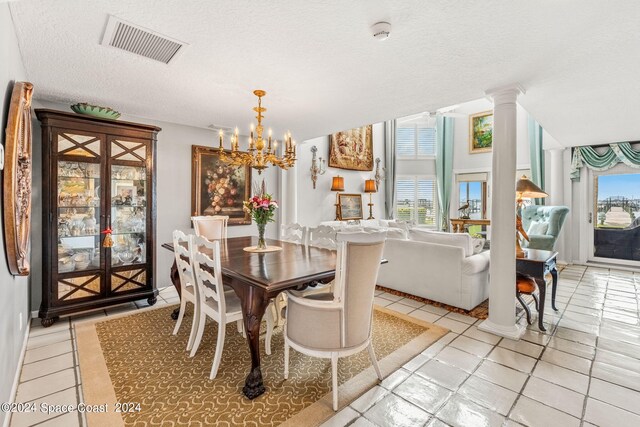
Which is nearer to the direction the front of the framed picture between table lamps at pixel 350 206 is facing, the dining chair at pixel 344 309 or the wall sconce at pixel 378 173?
the dining chair

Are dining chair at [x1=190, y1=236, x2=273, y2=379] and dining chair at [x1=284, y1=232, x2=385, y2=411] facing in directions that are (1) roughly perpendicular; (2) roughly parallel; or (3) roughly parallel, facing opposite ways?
roughly perpendicular

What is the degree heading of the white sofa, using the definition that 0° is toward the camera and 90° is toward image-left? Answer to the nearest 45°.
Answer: approximately 225°

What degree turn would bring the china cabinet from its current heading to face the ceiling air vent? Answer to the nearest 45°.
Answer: approximately 45° to its right

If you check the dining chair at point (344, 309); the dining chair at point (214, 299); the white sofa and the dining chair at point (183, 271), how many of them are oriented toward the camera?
0

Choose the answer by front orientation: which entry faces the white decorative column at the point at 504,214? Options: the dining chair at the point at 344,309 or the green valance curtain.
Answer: the green valance curtain

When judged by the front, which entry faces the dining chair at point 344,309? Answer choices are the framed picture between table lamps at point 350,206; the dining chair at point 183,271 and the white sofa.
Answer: the framed picture between table lamps

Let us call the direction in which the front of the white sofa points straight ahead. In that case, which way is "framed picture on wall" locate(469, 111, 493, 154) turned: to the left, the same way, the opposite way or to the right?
the opposite way

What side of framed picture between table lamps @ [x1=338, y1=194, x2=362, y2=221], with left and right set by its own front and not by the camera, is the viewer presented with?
front

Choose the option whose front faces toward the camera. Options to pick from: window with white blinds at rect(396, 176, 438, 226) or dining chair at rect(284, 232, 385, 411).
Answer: the window with white blinds

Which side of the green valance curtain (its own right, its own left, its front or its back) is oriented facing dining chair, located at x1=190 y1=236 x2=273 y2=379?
front

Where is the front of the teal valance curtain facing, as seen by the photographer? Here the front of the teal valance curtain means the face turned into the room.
facing the viewer

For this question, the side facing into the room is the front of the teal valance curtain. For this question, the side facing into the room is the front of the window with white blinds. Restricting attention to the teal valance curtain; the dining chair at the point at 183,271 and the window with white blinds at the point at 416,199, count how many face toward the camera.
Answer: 2

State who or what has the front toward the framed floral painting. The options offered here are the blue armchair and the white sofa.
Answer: the blue armchair

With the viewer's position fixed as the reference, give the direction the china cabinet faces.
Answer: facing the viewer and to the right of the viewer

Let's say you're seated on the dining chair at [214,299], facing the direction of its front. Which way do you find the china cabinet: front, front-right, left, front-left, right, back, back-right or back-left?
left

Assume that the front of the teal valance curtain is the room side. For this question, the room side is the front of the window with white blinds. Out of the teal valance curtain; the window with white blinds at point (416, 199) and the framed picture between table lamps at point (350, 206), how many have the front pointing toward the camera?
3

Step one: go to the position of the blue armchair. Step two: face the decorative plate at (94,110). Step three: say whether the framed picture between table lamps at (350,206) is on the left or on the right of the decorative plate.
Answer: right

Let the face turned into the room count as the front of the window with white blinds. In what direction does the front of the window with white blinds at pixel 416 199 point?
toward the camera
